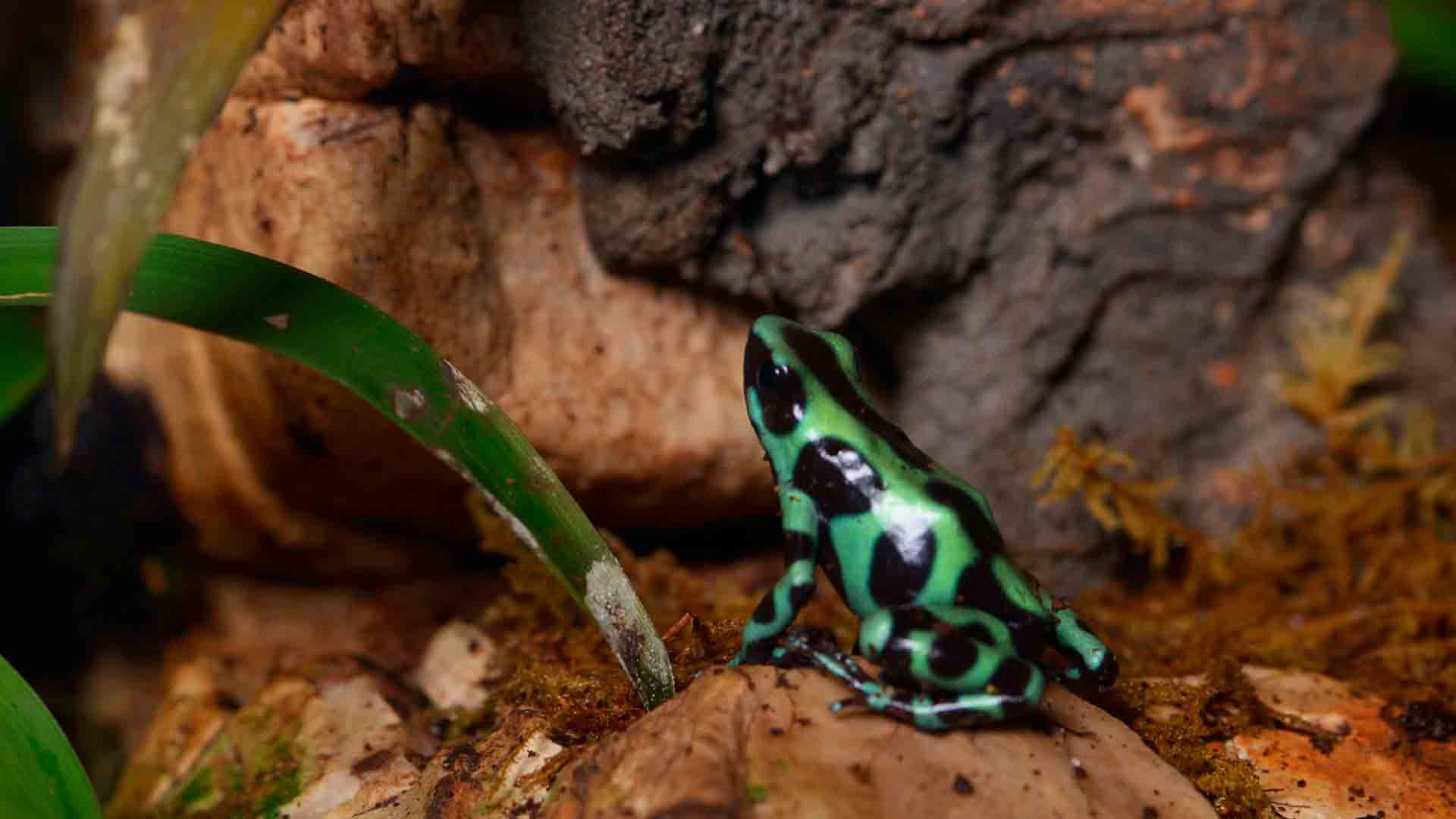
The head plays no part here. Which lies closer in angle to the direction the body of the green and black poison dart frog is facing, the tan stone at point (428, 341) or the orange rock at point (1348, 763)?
the tan stone

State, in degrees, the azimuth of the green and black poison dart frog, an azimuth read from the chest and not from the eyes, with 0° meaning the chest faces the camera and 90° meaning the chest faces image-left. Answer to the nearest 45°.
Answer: approximately 135°

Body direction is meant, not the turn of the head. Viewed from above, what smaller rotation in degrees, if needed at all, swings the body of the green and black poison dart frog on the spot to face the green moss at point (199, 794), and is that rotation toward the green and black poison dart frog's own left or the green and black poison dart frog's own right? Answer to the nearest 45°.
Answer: approximately 45° to the green and black poison dart frog's own left

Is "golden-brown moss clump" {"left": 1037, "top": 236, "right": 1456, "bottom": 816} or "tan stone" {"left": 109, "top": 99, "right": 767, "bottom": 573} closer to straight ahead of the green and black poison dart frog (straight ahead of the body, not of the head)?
the tan stone

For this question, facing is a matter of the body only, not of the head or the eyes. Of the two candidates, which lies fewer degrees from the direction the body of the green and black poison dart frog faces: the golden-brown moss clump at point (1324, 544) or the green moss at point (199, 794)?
the green moss

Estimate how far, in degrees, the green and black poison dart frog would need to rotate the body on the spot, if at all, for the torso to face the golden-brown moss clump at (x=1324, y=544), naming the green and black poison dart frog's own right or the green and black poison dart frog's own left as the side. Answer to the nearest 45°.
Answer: approximately 90° to the green and black poison dart frog's own right

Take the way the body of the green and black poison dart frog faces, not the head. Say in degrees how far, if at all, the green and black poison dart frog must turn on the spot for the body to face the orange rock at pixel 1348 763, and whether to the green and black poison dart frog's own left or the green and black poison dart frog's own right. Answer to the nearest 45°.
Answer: approximately 135° to the green and black poison dart frog's own right

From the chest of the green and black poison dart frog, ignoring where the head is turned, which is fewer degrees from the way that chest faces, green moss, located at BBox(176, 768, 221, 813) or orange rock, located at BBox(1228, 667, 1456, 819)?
the green moss
